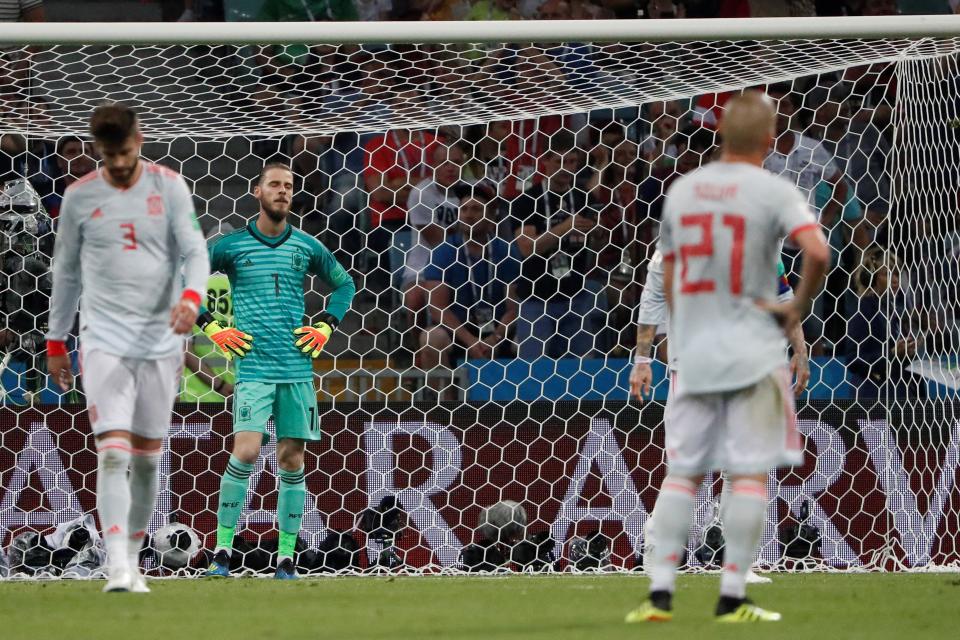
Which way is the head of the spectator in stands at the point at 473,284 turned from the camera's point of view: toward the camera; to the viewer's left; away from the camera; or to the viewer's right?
toward the camera

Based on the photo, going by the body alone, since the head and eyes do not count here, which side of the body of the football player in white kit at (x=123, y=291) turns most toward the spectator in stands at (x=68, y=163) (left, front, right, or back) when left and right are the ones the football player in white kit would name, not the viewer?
back

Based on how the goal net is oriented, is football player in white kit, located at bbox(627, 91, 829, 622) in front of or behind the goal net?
in front

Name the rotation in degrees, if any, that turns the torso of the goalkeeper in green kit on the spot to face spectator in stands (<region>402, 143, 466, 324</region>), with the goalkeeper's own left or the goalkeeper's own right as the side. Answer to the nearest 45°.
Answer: approximately 135° to the goalkeeper's own left

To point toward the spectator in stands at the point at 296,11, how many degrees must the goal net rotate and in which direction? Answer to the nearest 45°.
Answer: approximately 135° to its right

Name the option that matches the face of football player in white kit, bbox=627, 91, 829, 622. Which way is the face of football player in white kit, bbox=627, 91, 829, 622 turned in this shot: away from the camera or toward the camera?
away from the camera

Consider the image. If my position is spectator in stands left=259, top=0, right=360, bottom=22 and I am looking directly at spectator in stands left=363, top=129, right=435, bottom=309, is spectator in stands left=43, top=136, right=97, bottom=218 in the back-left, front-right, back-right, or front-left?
front-right

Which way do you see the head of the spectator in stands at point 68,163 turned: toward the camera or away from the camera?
toward the camera

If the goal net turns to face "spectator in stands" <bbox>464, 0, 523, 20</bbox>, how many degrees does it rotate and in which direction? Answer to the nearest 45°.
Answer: approximately 180°

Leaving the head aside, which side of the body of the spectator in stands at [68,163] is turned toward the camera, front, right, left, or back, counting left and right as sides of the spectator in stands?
front

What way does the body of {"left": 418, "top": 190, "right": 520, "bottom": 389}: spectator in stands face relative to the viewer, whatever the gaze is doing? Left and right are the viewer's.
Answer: facing the viewer

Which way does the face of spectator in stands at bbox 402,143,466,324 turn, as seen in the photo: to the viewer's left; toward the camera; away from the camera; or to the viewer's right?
toward the camera

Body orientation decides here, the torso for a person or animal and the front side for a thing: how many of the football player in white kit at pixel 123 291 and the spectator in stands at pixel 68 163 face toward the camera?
2
